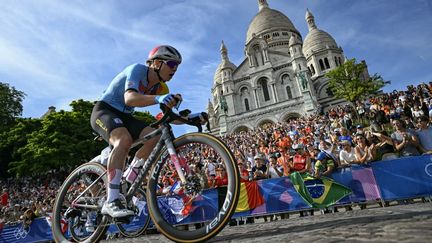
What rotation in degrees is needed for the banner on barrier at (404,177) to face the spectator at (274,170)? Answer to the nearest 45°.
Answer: approximately 90° to its right

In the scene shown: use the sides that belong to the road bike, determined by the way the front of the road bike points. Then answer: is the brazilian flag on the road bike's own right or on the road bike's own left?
on the road bike's own left

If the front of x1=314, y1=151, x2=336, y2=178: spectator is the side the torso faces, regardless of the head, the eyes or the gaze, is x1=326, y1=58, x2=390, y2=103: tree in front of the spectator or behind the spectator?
behind

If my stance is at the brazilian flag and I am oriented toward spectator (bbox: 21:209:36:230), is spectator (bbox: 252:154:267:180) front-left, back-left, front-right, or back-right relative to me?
front-right

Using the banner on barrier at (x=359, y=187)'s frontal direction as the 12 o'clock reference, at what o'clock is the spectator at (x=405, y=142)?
The spectator is roughly at 9 o'clock from the banner on barrier.

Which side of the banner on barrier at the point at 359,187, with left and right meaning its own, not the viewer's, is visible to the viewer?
front

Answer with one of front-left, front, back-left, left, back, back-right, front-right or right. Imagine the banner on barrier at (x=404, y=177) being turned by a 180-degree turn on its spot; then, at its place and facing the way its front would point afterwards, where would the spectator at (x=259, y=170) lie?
left

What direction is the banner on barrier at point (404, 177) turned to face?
toward the camera

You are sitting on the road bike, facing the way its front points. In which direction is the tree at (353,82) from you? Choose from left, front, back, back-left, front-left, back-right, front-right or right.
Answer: left

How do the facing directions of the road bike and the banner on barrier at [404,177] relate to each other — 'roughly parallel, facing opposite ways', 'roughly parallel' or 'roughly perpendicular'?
roughly perpendicular
